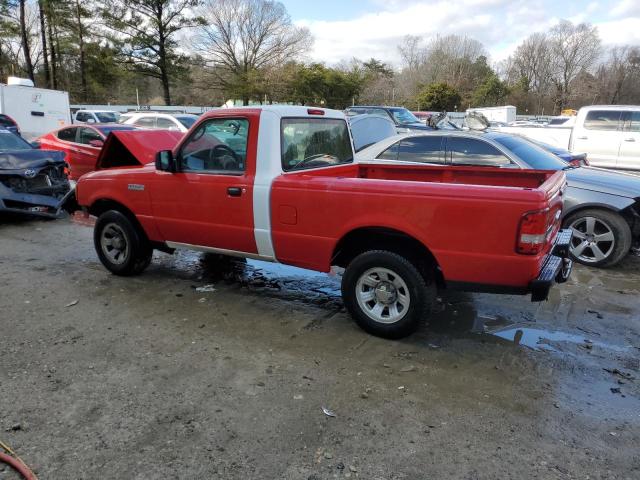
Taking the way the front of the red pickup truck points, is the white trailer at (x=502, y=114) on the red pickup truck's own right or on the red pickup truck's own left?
on the red pickup truck's own right

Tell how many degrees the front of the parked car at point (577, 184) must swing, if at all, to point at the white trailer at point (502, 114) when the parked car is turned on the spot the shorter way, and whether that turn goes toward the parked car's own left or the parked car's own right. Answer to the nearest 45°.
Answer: approximately 135° to the parked car's own left

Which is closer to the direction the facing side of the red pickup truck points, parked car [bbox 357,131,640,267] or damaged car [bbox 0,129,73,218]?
the damaged car

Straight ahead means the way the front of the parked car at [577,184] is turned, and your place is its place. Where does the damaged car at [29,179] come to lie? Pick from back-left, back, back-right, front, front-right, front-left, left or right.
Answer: back-right

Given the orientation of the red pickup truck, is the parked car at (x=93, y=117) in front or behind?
in front

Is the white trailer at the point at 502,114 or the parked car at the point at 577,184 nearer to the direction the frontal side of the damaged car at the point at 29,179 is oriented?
the parked car

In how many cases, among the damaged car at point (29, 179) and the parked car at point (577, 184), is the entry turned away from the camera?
0

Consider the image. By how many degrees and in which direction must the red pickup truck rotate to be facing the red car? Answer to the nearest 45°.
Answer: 0° — it already faces it

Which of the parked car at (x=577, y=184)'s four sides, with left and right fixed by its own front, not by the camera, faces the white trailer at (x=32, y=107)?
back

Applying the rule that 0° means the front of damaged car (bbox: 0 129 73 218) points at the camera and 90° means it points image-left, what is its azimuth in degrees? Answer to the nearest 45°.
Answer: approximately 315°

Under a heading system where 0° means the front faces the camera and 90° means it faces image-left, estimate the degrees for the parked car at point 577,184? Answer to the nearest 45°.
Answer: approximately 315°

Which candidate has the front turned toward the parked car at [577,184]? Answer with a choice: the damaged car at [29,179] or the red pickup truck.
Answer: the damaged car

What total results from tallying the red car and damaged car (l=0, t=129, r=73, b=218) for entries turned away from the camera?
0

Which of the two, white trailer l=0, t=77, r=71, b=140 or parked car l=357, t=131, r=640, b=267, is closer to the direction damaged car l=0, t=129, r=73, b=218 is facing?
the parked car

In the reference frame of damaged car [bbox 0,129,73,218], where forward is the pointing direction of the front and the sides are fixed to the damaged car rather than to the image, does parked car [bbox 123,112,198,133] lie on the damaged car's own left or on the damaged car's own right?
on the damaged car's own left

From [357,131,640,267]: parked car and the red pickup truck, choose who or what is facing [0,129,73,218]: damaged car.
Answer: the red pickup truck
